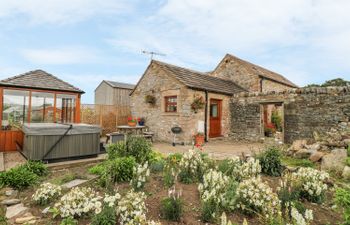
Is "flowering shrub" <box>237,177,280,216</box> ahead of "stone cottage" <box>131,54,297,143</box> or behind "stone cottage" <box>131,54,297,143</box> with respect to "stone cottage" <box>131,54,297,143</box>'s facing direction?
ahead

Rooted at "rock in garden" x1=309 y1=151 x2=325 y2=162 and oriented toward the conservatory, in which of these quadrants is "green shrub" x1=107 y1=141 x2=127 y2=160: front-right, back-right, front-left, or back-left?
front-left

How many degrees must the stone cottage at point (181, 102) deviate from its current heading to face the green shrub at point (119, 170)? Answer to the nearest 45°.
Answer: approximately 45° to its right

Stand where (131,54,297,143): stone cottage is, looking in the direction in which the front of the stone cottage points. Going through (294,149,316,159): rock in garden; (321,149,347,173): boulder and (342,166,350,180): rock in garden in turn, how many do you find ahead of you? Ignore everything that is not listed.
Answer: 3

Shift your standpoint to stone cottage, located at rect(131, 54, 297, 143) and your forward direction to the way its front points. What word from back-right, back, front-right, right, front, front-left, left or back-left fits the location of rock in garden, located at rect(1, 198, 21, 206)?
front-right

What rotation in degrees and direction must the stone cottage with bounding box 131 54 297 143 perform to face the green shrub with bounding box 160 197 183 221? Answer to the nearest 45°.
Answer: approximately 45° to its right

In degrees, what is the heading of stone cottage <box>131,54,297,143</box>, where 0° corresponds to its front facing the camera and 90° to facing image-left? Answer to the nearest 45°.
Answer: approximately 315°

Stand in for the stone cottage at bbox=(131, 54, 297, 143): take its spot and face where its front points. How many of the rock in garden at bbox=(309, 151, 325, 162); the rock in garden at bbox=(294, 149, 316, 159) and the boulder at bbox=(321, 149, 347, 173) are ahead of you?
3

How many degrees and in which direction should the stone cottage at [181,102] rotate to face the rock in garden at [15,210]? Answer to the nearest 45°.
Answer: approximately 45° to its right

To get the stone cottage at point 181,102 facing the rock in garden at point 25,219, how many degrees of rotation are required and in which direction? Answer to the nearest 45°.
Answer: approximately 45° to its right

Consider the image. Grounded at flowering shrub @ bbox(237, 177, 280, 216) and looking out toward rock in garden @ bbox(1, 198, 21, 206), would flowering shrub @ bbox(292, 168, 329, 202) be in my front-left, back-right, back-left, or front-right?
back-right

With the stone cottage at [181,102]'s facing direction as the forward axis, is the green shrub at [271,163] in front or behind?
in front

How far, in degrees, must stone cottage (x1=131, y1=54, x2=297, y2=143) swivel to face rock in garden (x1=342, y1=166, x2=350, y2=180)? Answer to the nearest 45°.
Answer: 0° — it already faces it

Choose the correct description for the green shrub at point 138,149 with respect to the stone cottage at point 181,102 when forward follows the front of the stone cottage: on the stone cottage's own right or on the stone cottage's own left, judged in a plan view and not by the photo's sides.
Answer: on the stone cottage's own right
